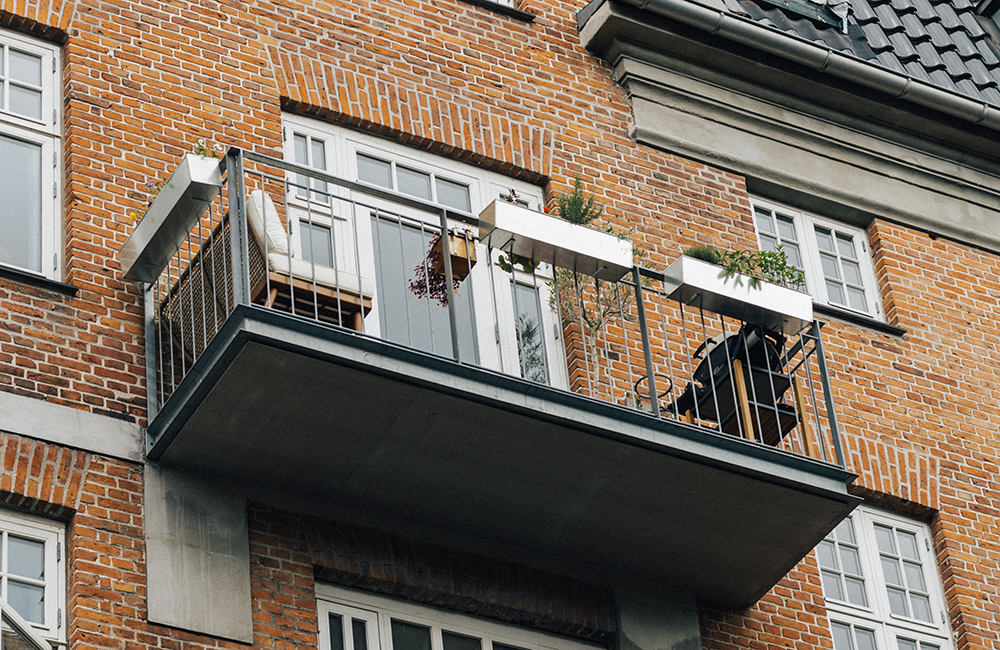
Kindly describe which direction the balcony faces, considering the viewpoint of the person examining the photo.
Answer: facing the viewer and to the right of the viewer

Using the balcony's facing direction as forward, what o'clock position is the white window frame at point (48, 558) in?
The white window frame is roughly at 4 o'clock from the balcony.
